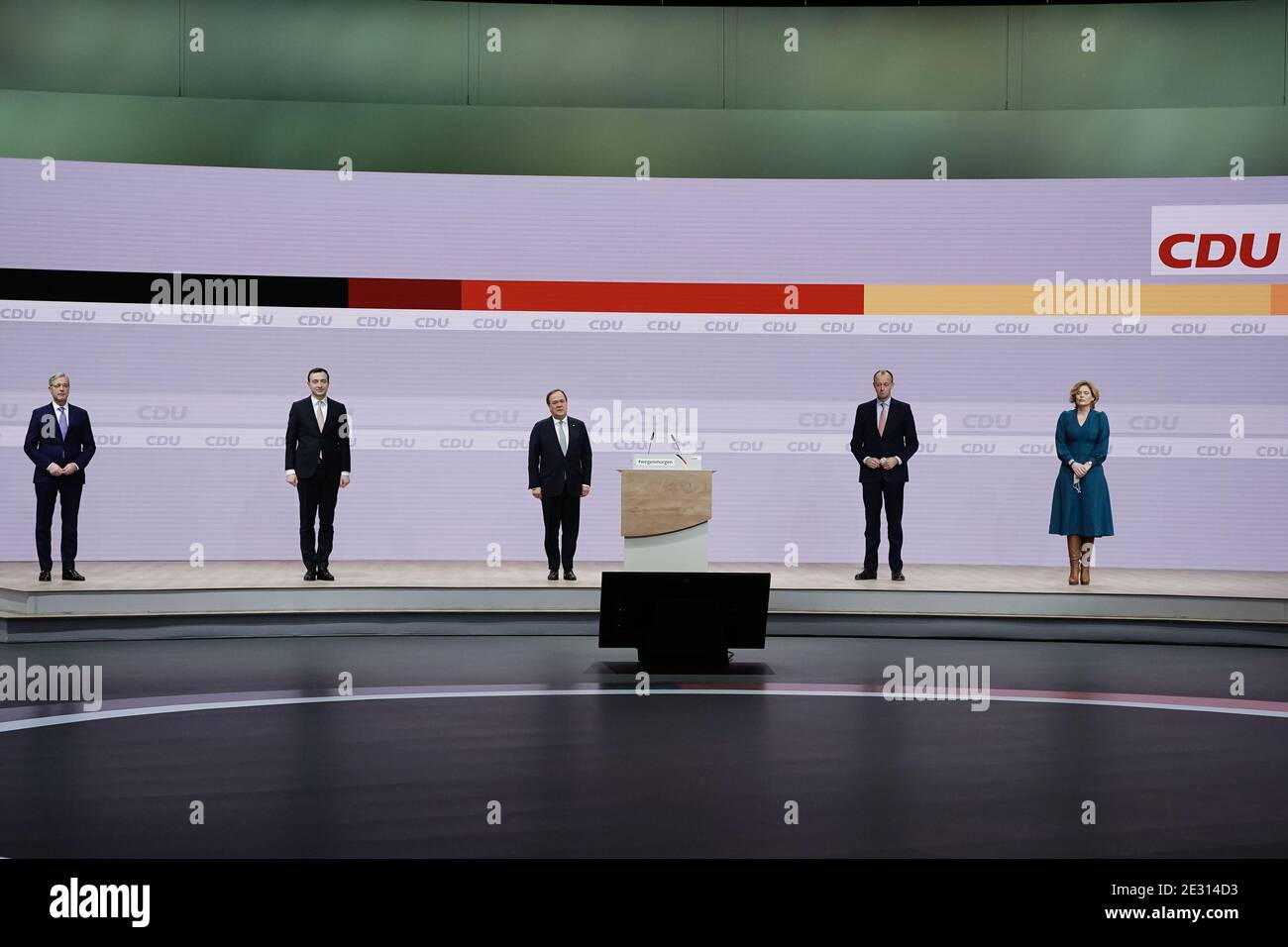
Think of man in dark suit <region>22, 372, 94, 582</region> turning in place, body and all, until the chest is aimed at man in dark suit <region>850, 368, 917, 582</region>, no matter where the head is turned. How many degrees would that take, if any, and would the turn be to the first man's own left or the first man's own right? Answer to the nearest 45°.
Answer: approximately 90° to the first man's own left

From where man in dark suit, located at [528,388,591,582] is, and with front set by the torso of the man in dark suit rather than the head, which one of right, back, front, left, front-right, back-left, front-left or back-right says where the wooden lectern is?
front-left

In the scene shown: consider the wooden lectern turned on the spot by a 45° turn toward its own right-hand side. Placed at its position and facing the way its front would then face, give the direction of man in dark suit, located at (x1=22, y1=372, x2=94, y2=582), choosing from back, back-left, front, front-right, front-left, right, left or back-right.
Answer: front-right

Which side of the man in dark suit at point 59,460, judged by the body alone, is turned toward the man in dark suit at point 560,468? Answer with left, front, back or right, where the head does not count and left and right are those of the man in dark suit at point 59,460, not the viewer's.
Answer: left

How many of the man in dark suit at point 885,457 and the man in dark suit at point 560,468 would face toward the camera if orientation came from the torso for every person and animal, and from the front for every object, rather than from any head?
2

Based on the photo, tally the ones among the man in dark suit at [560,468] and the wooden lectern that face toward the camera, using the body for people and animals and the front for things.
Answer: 2

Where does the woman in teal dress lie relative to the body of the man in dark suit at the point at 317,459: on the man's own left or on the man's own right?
on the man's own left

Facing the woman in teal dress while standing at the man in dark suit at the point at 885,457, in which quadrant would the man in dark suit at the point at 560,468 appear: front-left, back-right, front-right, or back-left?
back-right

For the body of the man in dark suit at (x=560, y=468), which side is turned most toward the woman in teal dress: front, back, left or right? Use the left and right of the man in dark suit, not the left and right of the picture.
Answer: left
